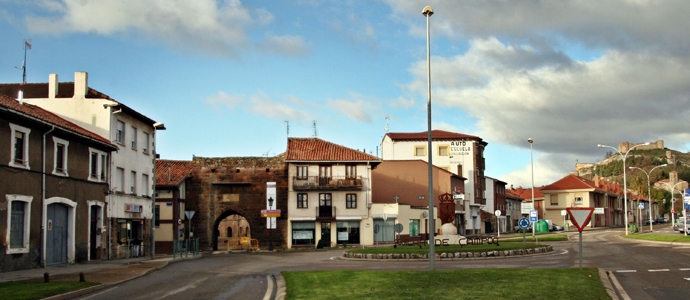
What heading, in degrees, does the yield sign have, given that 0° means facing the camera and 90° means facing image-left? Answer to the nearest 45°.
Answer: approximately 0°

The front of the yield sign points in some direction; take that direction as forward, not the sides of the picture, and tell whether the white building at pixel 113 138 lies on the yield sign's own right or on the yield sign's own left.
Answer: on the yield sign's own right

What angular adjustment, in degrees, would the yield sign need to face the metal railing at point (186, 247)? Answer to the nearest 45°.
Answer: approximately 135° to its right
